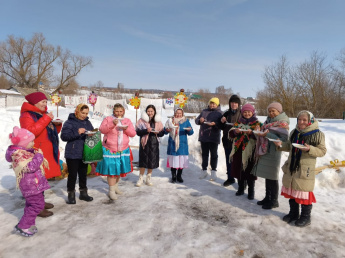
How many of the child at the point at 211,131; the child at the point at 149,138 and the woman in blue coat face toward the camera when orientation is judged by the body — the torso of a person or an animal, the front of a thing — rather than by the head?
3

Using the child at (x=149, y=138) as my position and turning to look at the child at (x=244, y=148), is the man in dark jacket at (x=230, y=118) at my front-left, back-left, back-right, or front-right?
front-left

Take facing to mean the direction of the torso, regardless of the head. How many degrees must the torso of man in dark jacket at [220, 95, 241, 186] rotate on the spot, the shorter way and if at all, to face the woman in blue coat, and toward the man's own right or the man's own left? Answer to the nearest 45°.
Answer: approximately 45° to the man's own right

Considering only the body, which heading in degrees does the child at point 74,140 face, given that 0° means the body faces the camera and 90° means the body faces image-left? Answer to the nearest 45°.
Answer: approximately 315°

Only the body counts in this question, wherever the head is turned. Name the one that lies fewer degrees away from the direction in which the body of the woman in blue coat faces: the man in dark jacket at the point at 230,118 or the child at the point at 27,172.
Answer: the child

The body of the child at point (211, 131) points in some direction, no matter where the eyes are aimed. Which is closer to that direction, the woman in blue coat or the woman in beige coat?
the woman in beige coat

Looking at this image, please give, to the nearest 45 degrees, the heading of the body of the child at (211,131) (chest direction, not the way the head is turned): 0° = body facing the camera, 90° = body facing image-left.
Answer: approximately 0°

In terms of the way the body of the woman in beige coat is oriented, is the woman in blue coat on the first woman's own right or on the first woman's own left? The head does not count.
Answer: on the first woman's own right

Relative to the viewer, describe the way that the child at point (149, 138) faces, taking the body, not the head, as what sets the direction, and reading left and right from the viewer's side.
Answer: facing the viewer

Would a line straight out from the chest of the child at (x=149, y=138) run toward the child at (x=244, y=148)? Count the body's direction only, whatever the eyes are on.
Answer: no

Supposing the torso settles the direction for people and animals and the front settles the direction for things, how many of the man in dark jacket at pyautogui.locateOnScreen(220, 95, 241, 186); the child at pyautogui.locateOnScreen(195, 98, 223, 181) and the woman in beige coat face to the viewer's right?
0

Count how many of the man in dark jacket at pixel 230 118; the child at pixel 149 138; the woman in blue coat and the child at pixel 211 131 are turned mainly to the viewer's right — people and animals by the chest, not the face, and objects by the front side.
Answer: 0

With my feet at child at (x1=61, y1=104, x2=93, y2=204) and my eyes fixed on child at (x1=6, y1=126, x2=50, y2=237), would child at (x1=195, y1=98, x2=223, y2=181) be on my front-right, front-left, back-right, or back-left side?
back-left
